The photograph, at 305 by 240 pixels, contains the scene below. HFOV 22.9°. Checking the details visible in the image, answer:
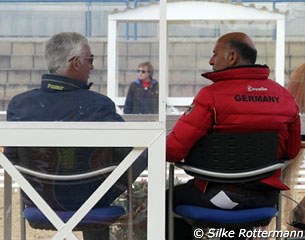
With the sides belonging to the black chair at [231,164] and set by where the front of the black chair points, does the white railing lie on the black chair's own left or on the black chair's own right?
on the black chair's own left

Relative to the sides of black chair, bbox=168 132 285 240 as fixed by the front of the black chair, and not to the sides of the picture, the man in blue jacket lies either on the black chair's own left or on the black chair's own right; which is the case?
on the black chair's own left

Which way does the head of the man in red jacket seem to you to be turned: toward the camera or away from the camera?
away from the camera

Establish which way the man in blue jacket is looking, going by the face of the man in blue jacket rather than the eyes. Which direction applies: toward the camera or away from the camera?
away from the camera

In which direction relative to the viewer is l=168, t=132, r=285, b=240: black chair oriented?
away from the camera
